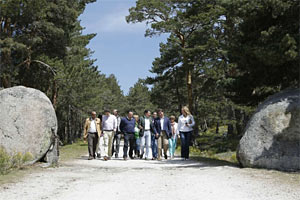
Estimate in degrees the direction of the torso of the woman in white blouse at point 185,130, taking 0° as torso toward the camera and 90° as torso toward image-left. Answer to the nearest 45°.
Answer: approximately 0°

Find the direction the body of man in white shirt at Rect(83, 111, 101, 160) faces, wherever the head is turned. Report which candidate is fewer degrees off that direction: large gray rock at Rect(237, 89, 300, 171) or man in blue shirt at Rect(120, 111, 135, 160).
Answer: the large gray rock

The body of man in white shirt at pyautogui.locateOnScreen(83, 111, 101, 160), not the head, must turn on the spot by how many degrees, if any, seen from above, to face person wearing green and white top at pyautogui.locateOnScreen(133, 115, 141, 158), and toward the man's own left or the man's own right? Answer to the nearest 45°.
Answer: approximately 135° to the man's own left

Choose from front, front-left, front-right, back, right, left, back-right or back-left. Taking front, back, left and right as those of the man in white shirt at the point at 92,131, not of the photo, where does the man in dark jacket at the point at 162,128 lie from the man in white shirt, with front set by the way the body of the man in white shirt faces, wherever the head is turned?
left

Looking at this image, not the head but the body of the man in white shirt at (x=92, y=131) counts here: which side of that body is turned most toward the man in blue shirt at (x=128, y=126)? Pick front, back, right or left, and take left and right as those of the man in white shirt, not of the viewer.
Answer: left

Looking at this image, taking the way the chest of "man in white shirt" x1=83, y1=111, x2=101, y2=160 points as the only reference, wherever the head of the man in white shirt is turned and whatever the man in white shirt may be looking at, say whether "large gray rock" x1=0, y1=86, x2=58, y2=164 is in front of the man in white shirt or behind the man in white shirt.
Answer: in front

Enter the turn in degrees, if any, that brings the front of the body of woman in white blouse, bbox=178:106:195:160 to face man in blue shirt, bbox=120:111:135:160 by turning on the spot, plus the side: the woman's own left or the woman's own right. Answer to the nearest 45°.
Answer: approximately 90° to the woman's own right

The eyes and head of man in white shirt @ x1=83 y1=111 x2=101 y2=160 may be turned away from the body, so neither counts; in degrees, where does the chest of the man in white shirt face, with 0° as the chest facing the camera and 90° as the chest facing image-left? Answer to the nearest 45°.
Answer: approximately 0°

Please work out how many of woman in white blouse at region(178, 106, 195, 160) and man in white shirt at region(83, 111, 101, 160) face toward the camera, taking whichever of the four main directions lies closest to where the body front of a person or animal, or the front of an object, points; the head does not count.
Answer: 2
